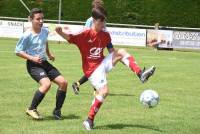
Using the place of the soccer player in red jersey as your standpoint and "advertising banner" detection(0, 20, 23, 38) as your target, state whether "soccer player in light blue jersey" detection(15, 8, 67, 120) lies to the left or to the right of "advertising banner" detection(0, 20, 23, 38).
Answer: left

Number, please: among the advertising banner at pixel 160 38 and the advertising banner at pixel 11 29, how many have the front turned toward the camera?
2

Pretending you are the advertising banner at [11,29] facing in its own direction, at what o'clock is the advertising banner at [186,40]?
the advertising banner at [186,40] is roughly at 10 o'clock from the advertising banner at [11,29].

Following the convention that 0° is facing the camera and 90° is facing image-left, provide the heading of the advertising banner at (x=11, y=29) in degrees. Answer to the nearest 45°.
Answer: approximately 0°

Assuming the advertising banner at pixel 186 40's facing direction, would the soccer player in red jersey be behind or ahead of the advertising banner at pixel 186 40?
ahead

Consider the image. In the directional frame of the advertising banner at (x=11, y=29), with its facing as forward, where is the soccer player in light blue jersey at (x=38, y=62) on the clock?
The soccer player in light blue jersey is roughly at 12 o'clock from the advertising banner.

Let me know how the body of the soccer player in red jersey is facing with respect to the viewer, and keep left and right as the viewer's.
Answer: facing the viewer and to the right of the viewer

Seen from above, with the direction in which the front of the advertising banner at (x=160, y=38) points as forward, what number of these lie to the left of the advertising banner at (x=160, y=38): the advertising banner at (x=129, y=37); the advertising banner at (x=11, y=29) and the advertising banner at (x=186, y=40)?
1

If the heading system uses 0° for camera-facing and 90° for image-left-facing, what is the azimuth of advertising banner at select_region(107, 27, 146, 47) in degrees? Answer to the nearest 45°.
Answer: approximately 0°

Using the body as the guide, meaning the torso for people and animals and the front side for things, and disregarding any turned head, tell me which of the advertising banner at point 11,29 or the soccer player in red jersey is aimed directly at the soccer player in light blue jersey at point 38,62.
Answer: the advertising banner

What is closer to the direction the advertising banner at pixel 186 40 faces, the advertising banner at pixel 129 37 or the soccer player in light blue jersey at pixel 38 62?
the soccer player in light blue jersey
